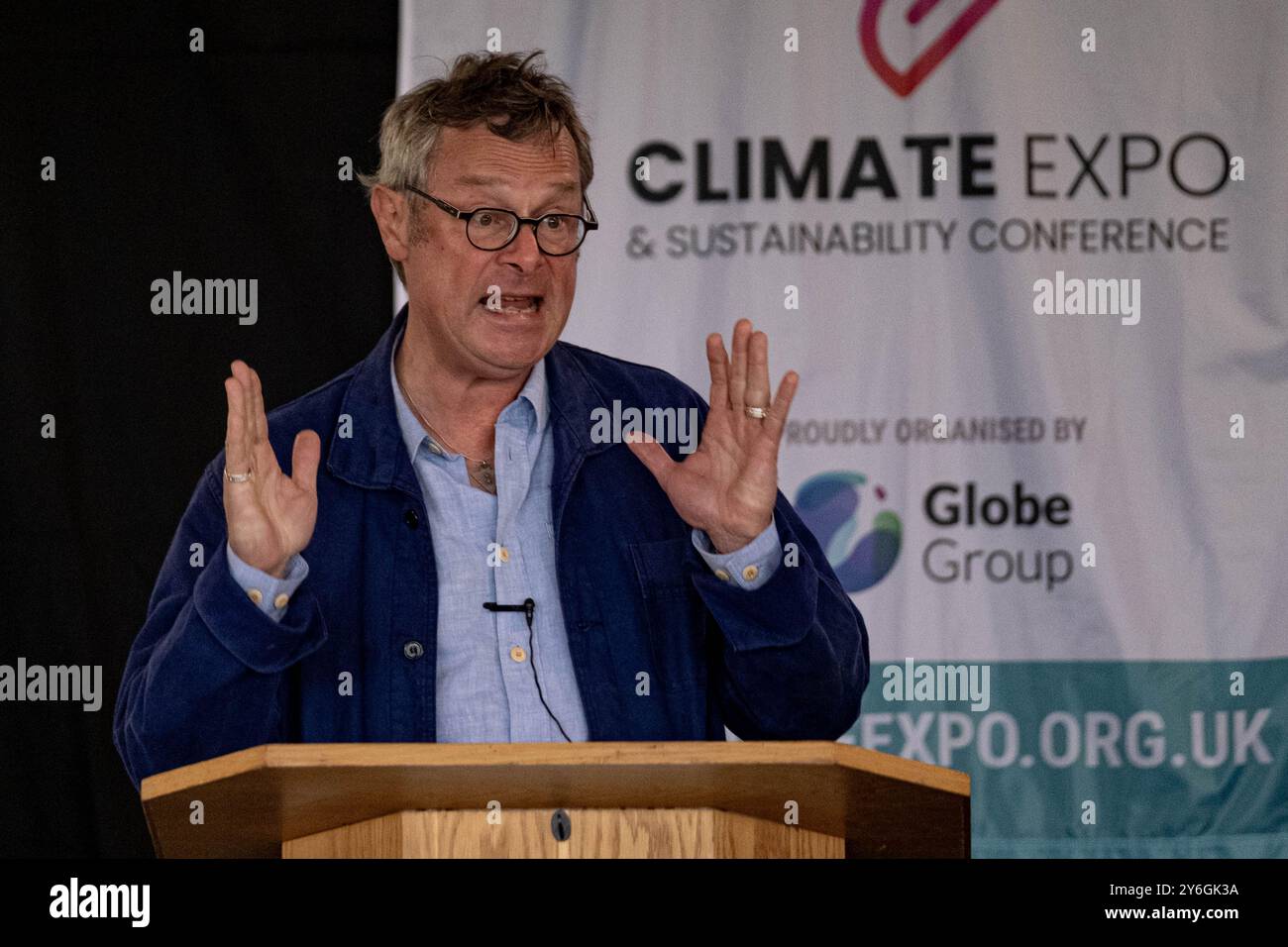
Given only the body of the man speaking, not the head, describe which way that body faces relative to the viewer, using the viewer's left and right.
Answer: facing the viewer

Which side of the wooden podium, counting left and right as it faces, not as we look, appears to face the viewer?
front

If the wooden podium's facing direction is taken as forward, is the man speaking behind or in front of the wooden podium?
behind

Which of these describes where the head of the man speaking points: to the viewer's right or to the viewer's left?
to the viewer's right

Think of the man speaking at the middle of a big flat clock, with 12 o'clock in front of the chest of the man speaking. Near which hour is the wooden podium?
The wooden podium is roughly at 12 o'clock from the man speaking.
